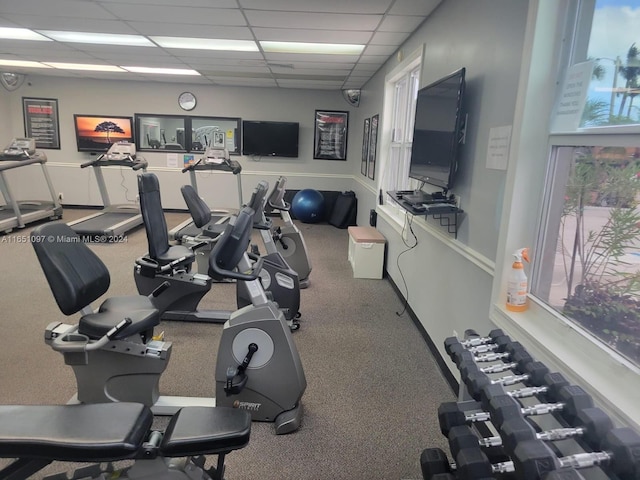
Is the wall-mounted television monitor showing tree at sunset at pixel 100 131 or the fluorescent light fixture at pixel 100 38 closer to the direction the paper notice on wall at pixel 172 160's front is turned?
the fluorescent light fixture

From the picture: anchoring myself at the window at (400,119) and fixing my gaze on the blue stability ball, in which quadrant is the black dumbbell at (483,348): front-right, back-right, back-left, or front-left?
back-left

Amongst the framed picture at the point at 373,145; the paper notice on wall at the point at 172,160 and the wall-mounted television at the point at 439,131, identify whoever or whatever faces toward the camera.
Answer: the paper notice on wall

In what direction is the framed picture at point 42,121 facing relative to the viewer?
toward the camera

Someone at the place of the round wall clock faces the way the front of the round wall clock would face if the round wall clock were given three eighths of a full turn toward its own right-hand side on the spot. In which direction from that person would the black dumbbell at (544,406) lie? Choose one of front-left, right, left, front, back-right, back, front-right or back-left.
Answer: back-left

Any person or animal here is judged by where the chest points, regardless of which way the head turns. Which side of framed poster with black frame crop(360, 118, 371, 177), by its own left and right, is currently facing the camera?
left

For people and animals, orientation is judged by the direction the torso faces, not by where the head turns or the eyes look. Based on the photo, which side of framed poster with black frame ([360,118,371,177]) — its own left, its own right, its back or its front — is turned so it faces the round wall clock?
front

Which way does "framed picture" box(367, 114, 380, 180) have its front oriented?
to the viewer's left

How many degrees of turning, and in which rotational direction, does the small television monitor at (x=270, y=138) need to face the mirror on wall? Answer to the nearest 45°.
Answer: approximately 90° to its right

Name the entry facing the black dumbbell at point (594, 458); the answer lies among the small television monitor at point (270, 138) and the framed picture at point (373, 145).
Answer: the small television monitor

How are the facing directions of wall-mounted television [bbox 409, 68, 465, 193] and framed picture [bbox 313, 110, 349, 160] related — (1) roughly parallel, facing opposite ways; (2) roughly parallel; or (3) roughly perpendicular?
roughly perpendicular

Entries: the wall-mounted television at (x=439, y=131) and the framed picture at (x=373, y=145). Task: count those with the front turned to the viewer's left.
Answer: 2

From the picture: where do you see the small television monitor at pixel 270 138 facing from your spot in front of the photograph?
facing the viewer

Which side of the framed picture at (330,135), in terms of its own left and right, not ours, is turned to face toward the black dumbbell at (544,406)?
front

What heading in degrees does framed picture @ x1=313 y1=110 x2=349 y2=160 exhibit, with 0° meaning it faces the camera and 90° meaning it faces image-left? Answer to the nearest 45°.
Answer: approximately 0°

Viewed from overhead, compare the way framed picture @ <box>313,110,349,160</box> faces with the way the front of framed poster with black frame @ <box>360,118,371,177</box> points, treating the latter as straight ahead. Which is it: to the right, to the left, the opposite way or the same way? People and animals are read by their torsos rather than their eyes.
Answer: to the left

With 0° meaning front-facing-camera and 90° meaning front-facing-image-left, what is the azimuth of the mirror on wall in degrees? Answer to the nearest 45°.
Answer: approximately 0°

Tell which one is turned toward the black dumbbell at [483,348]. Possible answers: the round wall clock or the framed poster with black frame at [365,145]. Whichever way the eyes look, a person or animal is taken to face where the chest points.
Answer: the round wall clock

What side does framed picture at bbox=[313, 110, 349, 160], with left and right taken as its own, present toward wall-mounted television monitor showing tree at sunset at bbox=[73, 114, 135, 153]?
right

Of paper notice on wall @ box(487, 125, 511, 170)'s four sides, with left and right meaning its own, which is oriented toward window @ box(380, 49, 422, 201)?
right
